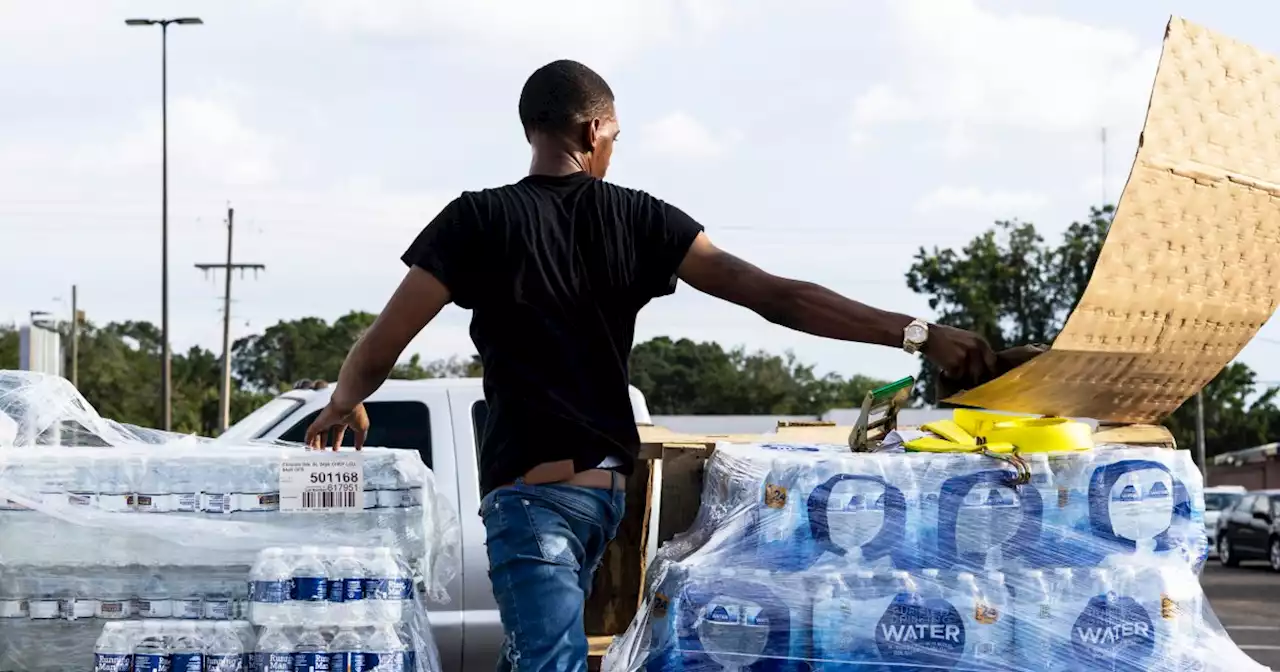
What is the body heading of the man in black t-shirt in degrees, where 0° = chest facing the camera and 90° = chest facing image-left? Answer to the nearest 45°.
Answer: approximately 180°

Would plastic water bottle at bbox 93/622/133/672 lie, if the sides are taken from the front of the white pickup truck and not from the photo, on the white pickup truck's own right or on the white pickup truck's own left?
on the white pickup truck's own left

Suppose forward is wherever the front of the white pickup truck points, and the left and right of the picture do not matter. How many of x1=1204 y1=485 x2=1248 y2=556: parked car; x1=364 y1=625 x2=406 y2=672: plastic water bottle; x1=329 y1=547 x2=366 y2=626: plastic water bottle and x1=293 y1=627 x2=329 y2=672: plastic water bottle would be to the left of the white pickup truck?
3

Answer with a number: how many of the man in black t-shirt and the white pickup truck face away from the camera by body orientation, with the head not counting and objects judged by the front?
1

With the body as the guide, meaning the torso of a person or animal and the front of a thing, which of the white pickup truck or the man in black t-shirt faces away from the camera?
the man in black t-shirt

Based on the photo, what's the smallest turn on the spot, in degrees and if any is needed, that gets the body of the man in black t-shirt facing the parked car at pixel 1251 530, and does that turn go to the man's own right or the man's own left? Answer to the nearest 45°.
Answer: approximately 45° to the man's own right

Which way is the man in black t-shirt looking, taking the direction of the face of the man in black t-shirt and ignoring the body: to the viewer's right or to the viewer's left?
to the viewer's right

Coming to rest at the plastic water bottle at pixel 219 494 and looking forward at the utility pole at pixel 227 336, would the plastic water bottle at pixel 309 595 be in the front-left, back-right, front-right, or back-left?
back-right

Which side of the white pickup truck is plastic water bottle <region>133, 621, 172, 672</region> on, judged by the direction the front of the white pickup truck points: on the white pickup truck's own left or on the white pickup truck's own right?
on the white pickup truck's own left

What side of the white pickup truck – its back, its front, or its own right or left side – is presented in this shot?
left

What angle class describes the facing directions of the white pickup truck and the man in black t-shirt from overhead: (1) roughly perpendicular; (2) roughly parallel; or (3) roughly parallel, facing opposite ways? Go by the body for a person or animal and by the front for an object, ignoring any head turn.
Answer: roughly perpendicular
